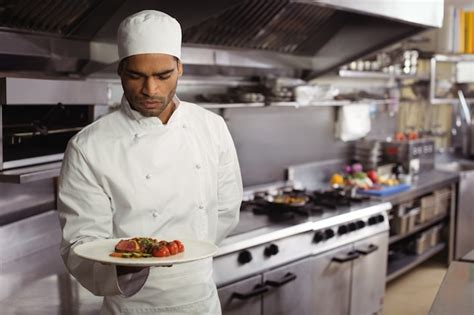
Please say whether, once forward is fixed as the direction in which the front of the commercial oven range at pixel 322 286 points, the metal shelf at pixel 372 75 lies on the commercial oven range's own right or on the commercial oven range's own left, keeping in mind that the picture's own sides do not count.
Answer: on the commercial oven range's own left

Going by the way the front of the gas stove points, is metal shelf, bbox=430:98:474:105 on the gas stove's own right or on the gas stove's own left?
on the gas stove's own left

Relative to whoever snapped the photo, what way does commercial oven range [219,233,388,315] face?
facing the viewer and to the right of the viewer

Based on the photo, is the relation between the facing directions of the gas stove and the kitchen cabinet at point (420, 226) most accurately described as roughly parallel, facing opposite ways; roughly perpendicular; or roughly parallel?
roughly parallel

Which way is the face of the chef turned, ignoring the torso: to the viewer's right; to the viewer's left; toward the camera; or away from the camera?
toward the camera

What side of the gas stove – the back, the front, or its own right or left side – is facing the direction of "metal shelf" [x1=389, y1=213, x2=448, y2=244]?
left

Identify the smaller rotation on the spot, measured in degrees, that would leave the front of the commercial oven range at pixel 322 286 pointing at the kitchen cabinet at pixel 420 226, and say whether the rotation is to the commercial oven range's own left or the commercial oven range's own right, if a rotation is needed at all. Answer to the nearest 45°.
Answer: approximately 90° to the commercial oven range's own left

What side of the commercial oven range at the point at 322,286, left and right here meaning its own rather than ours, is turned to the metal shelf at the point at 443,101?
left

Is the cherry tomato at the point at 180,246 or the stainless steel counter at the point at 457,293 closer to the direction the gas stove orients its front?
the stainless steel counter

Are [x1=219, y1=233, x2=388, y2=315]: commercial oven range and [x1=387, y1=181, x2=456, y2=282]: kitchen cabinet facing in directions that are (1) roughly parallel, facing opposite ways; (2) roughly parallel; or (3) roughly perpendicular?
roughly parallel

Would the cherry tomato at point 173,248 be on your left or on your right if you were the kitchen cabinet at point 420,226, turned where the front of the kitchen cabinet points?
on your right

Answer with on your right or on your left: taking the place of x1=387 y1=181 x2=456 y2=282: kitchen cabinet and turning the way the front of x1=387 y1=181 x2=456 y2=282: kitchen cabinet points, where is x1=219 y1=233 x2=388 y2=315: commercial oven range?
on your right

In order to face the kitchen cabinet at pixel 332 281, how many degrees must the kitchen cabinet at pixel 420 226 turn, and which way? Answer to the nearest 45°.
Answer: approximately 45° to its right

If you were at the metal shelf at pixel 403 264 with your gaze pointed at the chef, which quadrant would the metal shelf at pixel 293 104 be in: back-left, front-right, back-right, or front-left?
front-right
